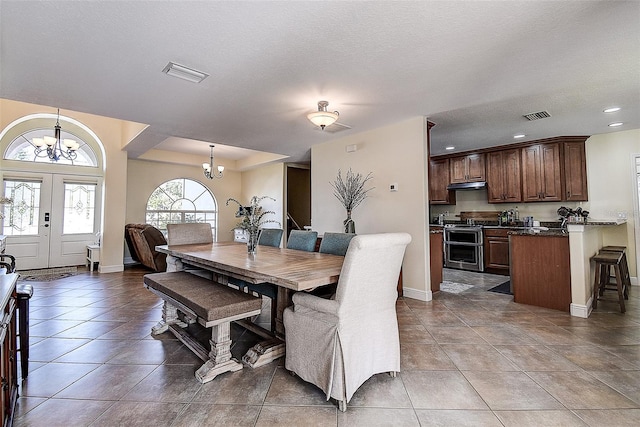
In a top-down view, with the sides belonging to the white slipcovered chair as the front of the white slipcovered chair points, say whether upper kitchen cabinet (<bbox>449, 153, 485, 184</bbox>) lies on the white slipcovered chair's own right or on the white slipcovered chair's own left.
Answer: on the white slipcovered chair's own right

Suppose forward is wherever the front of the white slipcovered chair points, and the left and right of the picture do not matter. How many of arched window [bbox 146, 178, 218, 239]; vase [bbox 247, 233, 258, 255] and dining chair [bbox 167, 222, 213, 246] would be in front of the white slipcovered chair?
3

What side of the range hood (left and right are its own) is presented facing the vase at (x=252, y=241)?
front

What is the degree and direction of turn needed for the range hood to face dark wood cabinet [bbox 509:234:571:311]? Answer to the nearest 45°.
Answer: approximately 45° to its left

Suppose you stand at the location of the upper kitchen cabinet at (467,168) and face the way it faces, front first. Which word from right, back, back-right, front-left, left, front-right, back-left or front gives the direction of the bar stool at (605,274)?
left

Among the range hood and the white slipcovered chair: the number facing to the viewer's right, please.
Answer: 0

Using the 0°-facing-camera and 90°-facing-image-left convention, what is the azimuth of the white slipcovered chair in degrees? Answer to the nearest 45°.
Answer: approximately 135°

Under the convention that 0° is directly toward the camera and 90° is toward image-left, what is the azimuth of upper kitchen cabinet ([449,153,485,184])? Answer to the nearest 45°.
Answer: approximately 45°

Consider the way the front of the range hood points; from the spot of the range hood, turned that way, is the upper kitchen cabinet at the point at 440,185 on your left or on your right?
on your right

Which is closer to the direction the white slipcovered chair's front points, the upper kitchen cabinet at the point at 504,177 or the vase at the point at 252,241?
the vase

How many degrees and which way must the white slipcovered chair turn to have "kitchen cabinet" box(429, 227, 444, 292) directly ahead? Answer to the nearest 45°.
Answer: approximately 90° to its right

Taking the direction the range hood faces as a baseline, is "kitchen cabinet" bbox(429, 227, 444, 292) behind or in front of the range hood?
in front

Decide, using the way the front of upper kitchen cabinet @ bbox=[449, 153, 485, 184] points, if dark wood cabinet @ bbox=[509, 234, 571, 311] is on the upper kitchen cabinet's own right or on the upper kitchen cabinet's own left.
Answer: on the upper kitchen cabinet's own left
